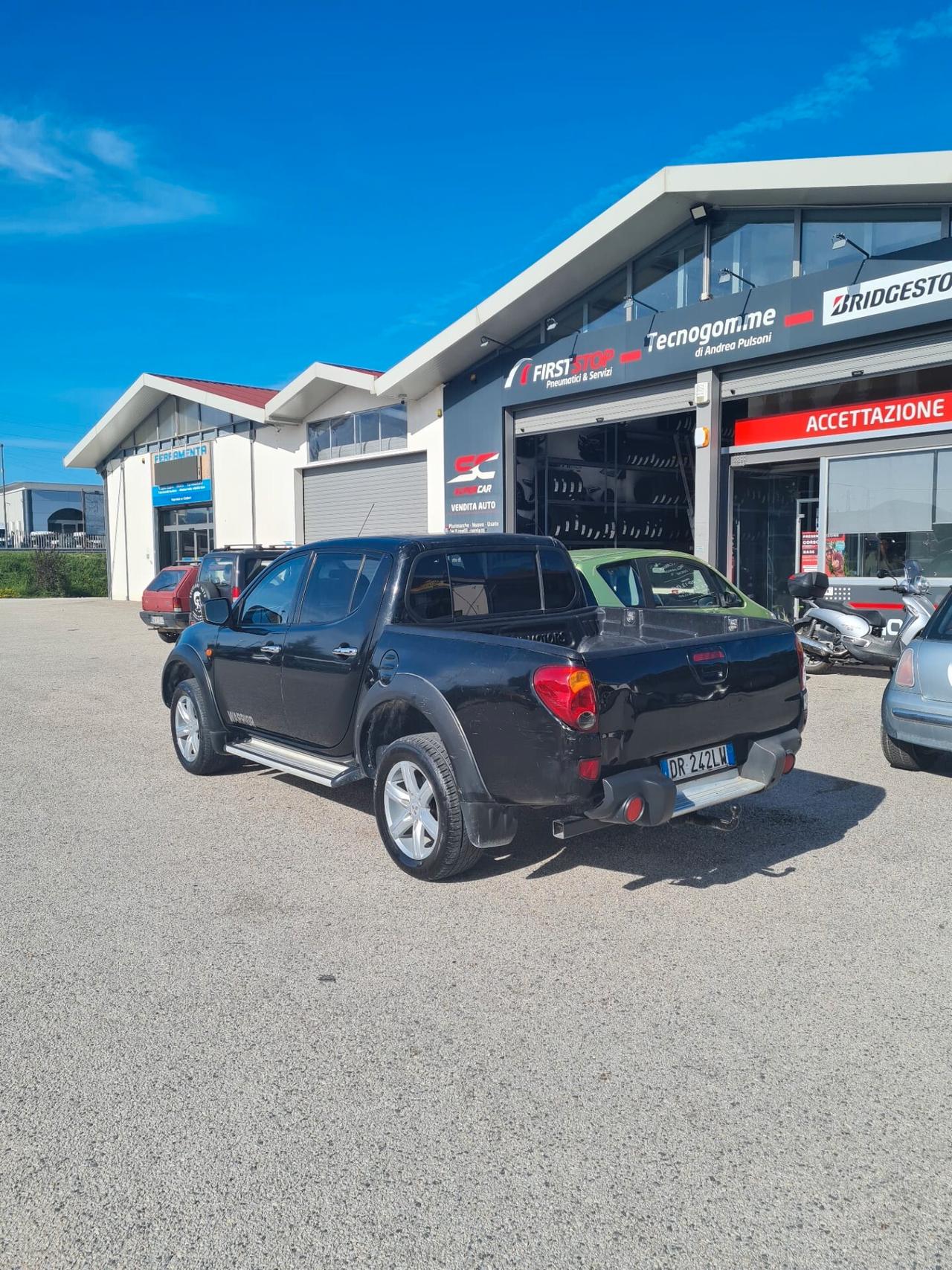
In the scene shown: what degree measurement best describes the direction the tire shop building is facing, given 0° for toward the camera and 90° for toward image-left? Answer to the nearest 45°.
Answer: approximately 45°

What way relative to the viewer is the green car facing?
to the viewer's right

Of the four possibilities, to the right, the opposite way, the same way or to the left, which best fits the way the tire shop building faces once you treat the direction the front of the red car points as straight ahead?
the opposite way

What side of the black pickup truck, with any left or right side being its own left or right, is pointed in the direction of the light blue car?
right

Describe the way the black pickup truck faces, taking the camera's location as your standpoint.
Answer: facing away from the viewer and to the left of the viewer

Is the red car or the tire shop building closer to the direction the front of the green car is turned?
the tire shop building

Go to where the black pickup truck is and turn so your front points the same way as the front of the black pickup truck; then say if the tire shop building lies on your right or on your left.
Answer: on your right

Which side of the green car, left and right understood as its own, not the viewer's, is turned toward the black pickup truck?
right

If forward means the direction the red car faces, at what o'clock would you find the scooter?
The scooter is roughly at 3 o'clock from the red car.

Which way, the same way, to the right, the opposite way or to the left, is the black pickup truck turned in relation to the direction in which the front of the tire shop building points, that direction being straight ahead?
to the right
